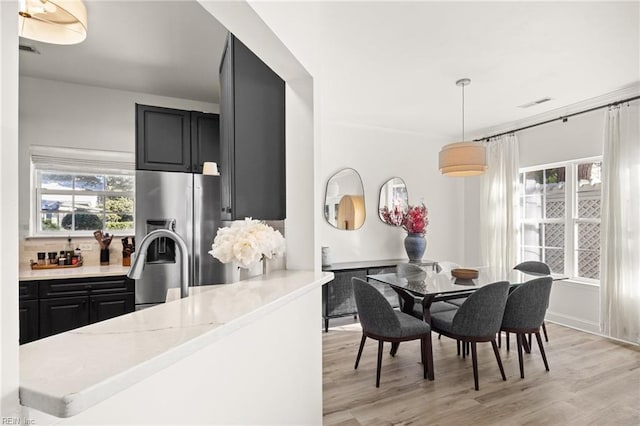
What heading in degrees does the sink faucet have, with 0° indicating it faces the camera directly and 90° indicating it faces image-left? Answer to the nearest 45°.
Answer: approximately 90°

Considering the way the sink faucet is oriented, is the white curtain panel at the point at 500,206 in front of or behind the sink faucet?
behind

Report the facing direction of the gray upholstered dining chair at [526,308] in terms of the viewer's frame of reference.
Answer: facing away from the viewer and to the left of the viewer

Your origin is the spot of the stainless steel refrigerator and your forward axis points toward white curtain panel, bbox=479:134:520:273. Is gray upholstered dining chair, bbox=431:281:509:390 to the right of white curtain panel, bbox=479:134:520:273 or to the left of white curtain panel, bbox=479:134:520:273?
right

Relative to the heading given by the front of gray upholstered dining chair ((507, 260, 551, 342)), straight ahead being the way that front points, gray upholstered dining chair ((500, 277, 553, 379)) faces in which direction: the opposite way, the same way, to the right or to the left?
to the right

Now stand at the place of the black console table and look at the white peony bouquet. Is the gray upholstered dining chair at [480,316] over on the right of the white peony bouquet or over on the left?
left

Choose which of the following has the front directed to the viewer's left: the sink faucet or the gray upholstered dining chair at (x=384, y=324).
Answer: the sink faucet

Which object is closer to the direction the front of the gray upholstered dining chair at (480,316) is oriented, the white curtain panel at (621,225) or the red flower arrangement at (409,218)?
the red flower arrangement

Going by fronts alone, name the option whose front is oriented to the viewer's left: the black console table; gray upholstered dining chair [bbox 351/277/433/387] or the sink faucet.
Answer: the sink faucet

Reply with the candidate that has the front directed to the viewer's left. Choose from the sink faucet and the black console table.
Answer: the sink faucet

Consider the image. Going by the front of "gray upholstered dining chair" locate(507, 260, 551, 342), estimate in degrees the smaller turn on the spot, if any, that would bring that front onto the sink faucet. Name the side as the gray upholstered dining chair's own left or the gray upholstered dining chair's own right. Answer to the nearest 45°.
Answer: approximately 45° to the gray upholstered dining chair's own left

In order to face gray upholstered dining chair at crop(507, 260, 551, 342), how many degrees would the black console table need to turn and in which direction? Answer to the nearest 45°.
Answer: approximately 45° to its left
